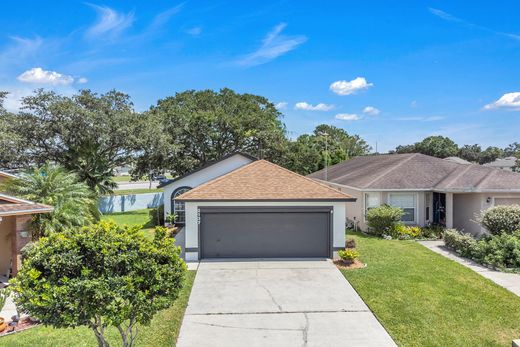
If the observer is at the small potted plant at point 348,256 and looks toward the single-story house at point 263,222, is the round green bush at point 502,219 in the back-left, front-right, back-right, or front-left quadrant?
back-right

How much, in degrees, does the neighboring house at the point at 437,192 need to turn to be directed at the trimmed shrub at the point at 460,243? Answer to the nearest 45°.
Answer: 0° — it already faces it

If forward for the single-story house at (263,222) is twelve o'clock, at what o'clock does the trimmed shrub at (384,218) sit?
The trimmed shrub is roughly at 8 o'clock from the single-story house.

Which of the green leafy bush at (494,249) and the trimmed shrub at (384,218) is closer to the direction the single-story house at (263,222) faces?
the green leafy bush

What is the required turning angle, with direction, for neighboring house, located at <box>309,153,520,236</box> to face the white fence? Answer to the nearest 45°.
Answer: approximately 90° to its right

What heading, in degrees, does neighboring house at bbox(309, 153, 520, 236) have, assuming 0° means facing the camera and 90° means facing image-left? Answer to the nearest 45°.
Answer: approximately 0°

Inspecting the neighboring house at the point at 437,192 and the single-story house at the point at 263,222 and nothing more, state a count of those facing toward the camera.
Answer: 2

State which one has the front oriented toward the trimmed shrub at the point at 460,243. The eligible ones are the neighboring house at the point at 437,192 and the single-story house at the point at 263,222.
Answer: the neighboring house

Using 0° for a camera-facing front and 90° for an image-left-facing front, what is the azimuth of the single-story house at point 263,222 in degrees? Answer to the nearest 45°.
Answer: approximately 0°
